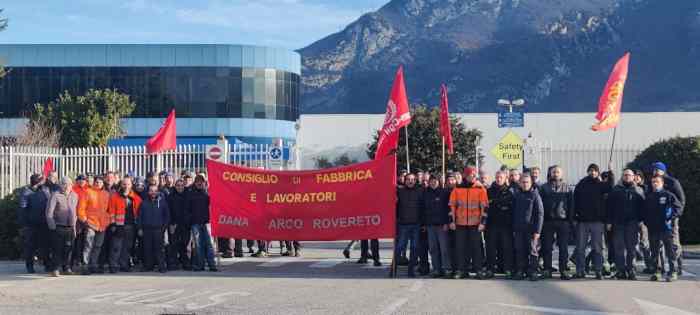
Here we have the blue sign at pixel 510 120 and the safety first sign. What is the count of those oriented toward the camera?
2

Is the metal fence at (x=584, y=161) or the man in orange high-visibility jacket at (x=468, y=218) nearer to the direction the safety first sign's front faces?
the man in orange high-visibility jacket

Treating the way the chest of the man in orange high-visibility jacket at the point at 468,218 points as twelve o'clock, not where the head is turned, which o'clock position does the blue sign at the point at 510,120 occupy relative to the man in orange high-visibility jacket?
The blue sign is roughly at 6 o'clock from the man in orange high-visibility jacket.

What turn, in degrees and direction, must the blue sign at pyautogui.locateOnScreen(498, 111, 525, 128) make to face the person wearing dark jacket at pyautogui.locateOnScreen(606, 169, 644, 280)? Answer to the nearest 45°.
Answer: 0° — it already faces them

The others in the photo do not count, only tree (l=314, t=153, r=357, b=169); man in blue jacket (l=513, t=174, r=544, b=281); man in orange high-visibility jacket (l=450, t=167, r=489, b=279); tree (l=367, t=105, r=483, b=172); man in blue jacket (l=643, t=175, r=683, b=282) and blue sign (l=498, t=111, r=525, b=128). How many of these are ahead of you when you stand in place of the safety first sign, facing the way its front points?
3

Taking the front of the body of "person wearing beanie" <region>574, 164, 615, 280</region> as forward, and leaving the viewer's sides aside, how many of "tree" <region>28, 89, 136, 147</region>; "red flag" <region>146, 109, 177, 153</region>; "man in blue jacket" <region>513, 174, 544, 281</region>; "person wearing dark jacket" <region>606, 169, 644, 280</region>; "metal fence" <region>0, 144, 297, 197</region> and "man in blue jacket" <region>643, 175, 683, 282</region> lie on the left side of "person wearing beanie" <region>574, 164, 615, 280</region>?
2

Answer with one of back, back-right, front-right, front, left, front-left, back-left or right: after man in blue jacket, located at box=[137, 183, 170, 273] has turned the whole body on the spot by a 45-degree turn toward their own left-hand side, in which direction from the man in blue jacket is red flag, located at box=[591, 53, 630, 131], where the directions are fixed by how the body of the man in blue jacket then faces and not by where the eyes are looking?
front-left

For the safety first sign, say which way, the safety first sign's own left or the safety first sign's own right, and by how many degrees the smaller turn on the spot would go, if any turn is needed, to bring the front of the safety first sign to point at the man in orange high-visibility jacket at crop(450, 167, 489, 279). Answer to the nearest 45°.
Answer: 0° — it already faces them

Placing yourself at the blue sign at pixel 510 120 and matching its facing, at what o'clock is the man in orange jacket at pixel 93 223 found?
The man in orange jacket is roughly at 1 o'clock from the blue sign.
